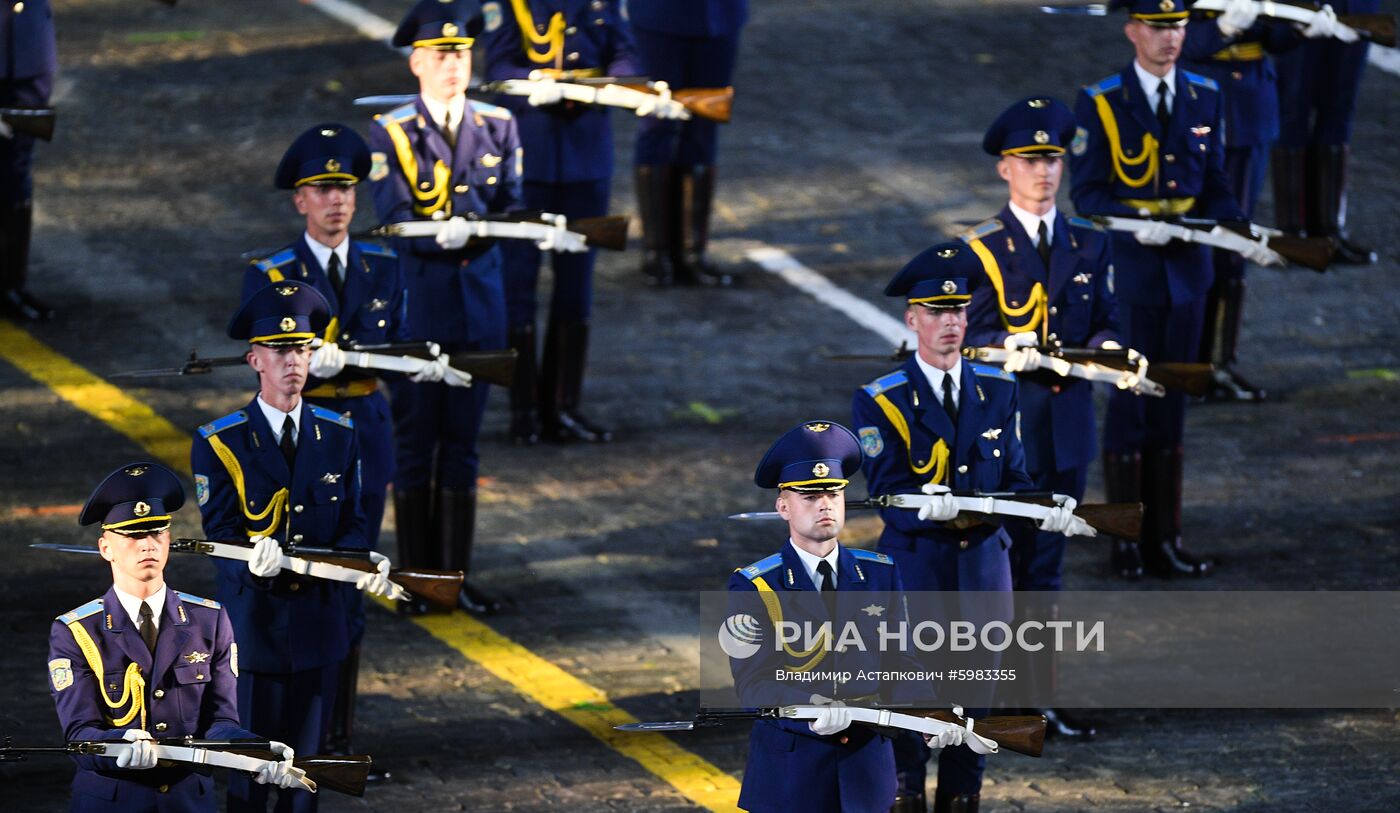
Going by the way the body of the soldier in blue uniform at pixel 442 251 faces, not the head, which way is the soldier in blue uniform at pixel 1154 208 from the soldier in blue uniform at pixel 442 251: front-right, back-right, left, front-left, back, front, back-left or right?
left

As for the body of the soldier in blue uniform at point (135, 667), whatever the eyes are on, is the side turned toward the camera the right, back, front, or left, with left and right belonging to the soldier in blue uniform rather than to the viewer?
front

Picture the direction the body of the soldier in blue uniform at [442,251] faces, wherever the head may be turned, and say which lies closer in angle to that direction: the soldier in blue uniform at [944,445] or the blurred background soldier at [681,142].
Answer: the soldier in blue uniform

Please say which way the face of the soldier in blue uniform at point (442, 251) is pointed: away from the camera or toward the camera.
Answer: toward the camera

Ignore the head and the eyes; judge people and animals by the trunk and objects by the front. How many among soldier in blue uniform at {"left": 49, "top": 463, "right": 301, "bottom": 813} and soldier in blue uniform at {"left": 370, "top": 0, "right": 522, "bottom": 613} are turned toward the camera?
2

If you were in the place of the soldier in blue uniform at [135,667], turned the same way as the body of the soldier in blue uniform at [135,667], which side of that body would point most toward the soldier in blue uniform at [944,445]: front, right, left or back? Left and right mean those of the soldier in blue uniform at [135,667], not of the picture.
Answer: left

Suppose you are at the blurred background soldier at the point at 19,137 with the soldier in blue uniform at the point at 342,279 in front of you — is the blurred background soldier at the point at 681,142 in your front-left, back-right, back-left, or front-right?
front-left

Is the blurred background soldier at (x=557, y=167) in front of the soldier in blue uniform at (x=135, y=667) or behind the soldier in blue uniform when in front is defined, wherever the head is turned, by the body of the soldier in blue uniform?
behind

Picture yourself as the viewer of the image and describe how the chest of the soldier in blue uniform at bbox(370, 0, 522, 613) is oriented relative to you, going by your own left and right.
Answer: facing the viewer

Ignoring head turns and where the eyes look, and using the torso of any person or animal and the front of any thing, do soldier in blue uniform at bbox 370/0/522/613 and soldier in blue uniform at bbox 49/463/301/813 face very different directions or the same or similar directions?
same or similar directions
